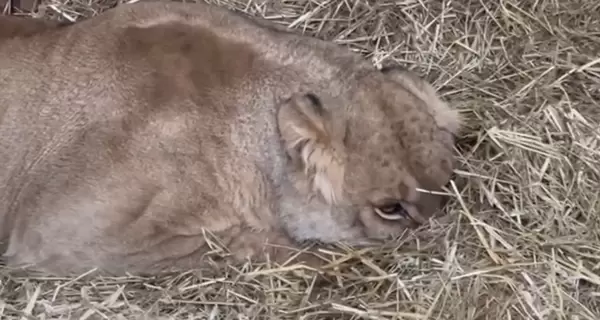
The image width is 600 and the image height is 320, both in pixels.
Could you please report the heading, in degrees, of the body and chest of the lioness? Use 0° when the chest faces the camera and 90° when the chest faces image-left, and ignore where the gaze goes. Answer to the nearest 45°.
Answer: approximately 270°
